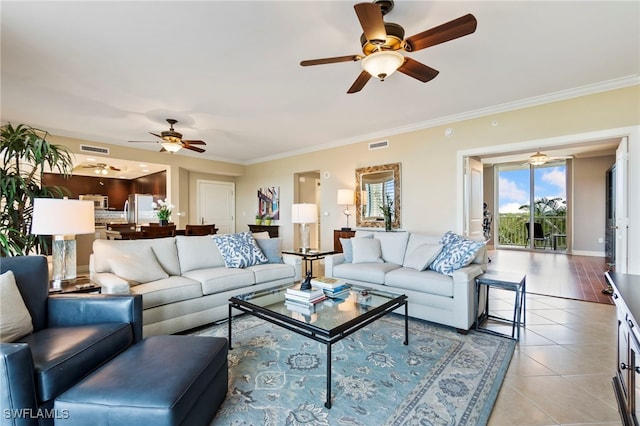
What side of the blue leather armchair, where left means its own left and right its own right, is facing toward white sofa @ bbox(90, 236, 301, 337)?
left

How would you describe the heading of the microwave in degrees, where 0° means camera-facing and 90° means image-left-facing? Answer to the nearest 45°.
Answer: approximately 0°

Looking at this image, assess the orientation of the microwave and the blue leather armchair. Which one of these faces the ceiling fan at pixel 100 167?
the microwave

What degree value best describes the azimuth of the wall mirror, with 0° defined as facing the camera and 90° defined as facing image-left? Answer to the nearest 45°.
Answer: approximately 45°

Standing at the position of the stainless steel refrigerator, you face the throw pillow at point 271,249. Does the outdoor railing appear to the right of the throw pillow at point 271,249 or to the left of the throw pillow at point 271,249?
left

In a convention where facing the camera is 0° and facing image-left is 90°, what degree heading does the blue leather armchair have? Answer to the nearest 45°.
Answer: approximately 315°

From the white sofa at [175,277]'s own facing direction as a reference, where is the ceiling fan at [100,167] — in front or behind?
behind

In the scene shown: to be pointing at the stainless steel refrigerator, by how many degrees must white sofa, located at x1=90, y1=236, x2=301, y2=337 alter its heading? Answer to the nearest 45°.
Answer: approximately 135° to its left

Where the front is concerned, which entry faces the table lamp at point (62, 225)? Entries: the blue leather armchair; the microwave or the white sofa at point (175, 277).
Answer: the microwave

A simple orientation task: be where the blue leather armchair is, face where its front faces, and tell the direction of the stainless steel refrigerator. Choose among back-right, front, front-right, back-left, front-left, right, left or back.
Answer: back-left

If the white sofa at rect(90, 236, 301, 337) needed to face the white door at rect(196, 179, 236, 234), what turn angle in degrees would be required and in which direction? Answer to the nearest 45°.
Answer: approximately 135° to its left
